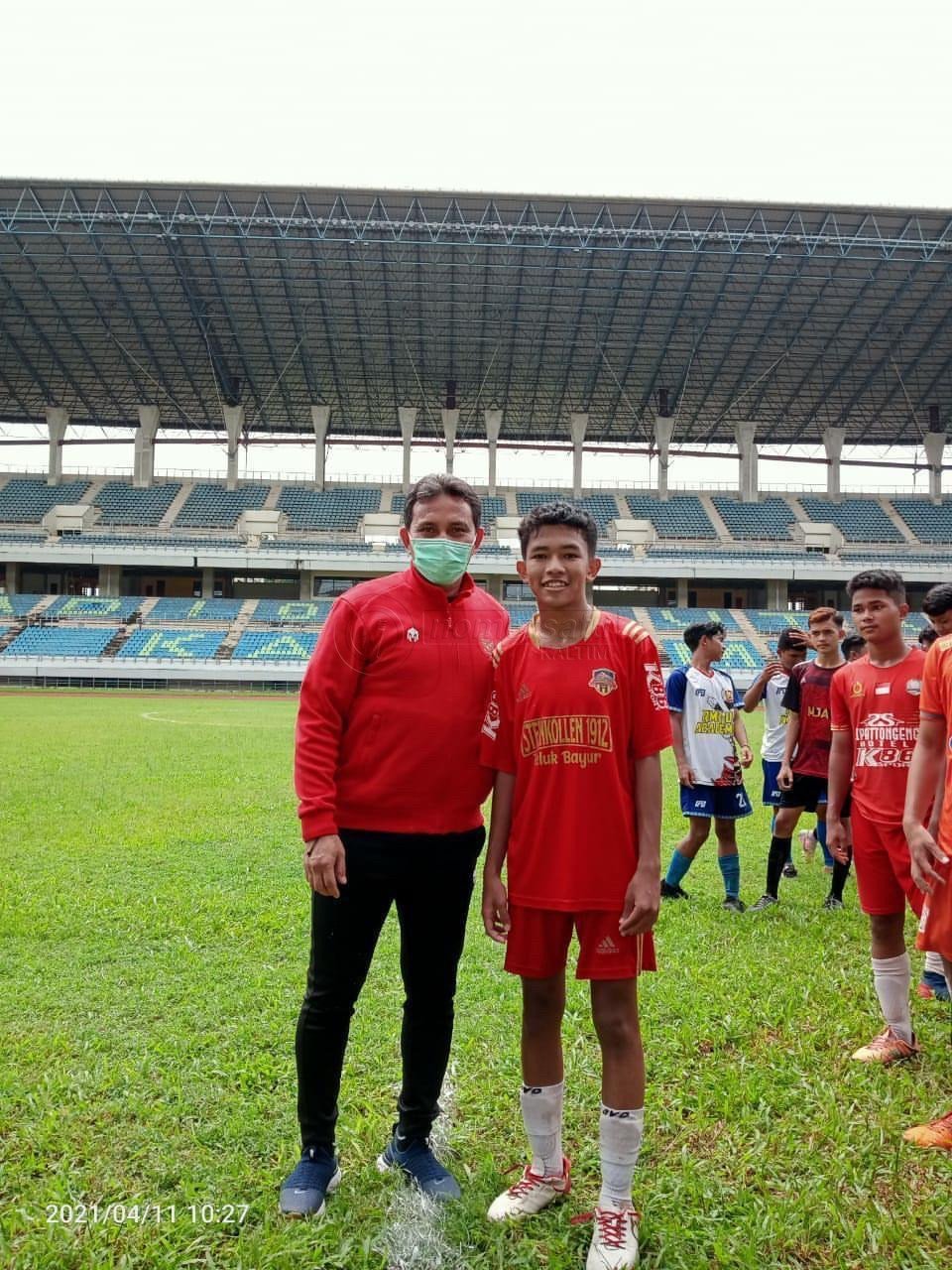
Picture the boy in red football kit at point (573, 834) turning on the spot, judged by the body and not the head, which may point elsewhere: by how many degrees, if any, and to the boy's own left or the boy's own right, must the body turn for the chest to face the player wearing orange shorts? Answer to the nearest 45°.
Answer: approximately 135° to the boy's own left

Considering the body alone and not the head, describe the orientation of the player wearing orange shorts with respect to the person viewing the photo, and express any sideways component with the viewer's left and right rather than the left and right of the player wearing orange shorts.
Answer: facing the viewer and to the left of the viewer

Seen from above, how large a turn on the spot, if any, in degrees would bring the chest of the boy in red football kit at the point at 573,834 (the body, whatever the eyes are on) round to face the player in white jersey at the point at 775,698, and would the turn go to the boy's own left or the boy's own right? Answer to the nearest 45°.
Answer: approximately 180°

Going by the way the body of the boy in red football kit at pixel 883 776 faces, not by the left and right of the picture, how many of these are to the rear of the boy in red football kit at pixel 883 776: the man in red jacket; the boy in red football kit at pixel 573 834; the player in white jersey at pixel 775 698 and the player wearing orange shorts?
1

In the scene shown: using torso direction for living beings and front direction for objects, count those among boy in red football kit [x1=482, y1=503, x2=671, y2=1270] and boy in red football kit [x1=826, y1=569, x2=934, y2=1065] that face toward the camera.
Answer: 2

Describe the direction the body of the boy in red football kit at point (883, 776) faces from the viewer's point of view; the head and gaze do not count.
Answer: toward the camera

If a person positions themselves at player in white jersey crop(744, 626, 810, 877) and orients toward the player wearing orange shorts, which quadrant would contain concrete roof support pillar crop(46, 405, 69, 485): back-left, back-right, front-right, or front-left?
back-right

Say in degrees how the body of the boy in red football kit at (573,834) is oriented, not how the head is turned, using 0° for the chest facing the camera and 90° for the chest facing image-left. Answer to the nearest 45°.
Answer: approximately 0°

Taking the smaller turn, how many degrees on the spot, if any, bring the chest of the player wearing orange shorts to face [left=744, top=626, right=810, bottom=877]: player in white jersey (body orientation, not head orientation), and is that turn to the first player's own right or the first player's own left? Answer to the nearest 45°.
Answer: approximately 135° to the first player's own right

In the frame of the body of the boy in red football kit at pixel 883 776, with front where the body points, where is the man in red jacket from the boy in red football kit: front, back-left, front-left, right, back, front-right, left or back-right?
front-right
